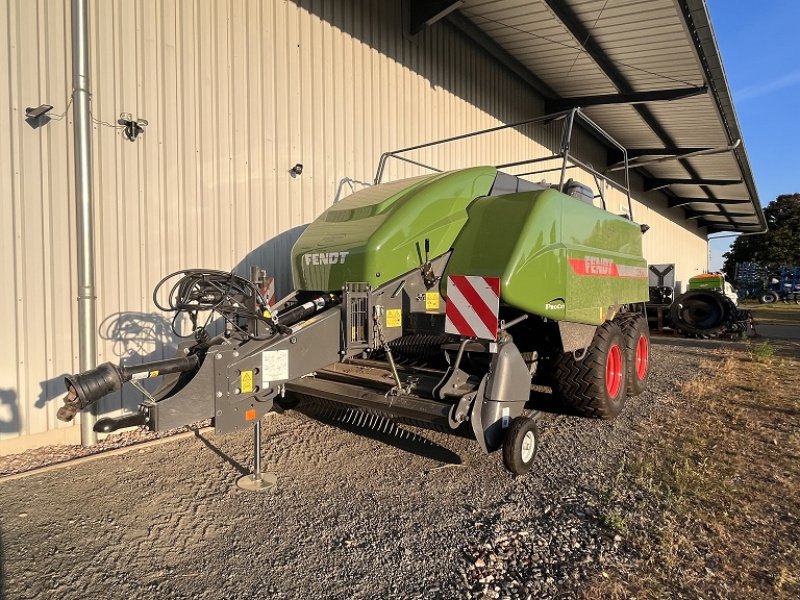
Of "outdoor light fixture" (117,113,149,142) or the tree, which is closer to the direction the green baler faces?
the outdoor light fixture

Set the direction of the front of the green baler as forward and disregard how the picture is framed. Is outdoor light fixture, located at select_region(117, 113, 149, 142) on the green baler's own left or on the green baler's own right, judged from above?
on the green baler's own right

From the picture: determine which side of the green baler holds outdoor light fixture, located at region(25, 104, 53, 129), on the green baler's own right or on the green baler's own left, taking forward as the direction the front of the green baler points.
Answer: on the green baler's own right

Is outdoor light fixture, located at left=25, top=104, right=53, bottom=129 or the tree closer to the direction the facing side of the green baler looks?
the outdoor light fixture

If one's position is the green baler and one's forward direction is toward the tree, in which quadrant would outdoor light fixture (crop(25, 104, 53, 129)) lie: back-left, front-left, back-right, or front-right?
back-left

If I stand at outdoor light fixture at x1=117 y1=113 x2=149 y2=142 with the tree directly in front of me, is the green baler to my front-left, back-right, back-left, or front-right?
front-right

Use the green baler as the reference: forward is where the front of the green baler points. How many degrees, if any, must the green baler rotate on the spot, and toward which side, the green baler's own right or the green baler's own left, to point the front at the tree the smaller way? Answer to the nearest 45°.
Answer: approximately 180°

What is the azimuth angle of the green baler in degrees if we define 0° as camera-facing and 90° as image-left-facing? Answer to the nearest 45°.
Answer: approximately 45°
